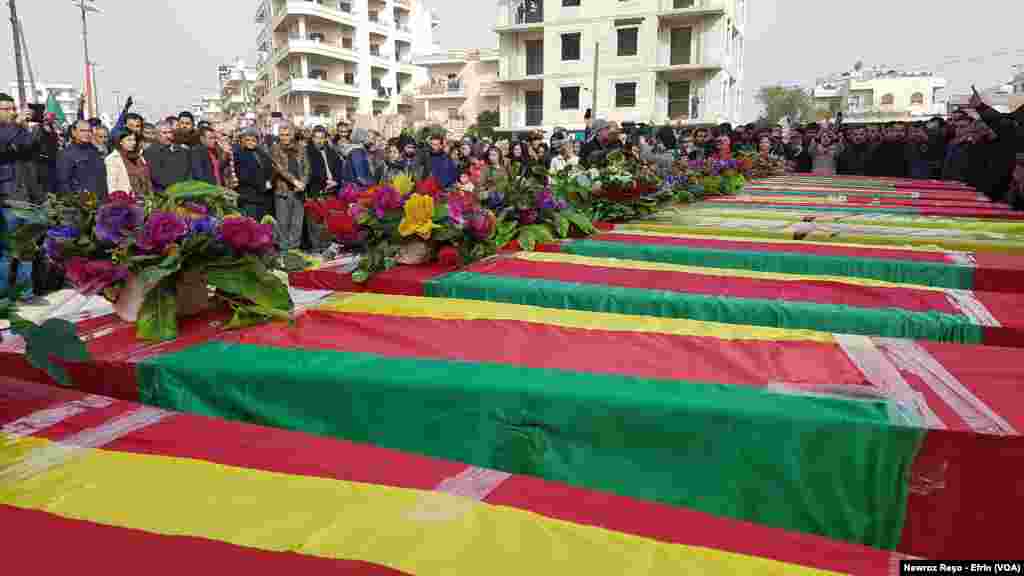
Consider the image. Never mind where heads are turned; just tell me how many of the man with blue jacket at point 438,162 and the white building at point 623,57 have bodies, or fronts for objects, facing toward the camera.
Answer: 2

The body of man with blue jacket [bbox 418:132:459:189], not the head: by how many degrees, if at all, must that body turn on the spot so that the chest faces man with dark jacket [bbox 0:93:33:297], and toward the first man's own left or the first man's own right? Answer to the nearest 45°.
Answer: approximately 45° to the first man's own right

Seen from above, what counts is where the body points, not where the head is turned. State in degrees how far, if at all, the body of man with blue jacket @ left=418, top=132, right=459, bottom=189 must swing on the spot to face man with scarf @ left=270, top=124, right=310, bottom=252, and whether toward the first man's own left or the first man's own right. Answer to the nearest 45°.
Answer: approximately 45° to the first man's own right

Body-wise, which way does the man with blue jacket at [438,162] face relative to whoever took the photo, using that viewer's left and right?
facing the viewer

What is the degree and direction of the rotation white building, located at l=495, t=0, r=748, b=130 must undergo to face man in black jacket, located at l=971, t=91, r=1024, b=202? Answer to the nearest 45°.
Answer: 0° — it already faces them

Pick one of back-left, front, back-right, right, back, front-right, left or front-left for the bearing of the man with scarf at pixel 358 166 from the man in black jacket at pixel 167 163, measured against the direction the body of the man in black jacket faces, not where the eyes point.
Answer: left

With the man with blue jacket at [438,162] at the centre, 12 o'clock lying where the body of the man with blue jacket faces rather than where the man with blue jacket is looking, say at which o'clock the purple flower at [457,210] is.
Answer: The purple flower is roughly at 12 o'clock from the man with blue jacket.

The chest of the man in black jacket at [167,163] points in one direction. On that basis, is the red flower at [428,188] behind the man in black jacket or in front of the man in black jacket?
in front

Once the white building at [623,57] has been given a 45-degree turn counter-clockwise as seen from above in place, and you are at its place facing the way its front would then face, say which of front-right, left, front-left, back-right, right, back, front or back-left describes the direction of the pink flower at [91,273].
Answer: front-right
